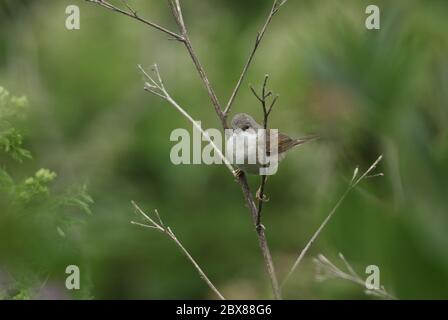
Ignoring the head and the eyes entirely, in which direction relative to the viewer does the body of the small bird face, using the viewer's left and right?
facing the viewer and to the left of the viewer
